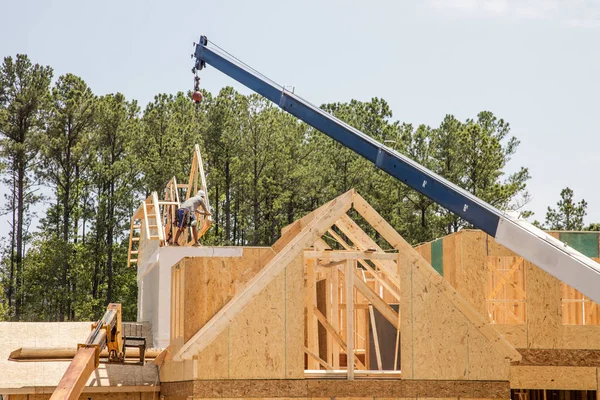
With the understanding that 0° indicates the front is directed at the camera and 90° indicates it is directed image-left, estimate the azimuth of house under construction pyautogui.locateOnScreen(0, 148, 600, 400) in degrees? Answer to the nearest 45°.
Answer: approximately 0°
